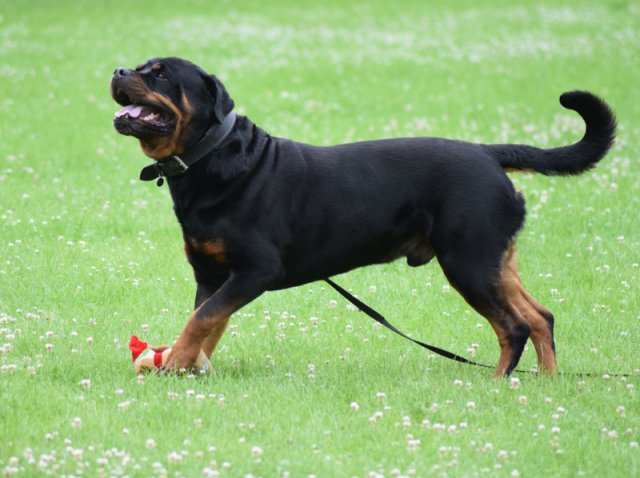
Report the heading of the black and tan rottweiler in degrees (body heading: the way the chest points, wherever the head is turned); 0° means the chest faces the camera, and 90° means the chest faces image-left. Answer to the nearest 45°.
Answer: approximately 90°

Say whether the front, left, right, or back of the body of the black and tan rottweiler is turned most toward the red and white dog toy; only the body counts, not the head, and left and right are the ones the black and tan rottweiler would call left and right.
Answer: front
